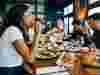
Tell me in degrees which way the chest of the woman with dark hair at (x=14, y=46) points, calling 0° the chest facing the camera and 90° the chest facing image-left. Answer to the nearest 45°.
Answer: approximately 270°
